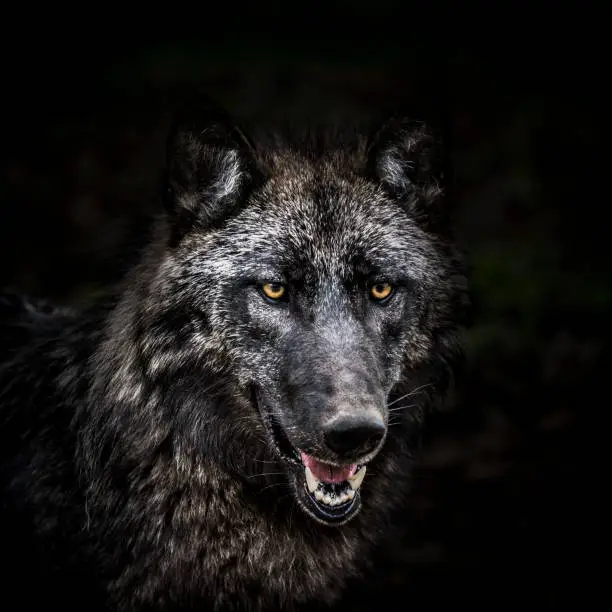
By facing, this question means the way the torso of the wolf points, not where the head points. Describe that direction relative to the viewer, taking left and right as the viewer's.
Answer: facing the viewer and to the right of the viewer
